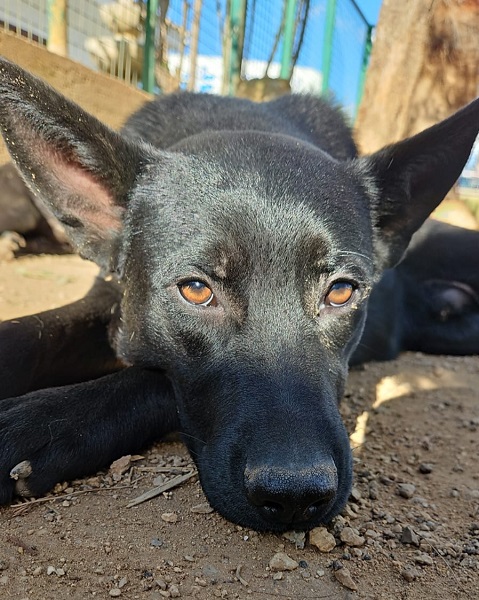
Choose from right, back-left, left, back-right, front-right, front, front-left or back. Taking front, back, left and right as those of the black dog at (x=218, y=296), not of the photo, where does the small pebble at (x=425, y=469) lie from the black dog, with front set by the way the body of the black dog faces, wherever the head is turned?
left

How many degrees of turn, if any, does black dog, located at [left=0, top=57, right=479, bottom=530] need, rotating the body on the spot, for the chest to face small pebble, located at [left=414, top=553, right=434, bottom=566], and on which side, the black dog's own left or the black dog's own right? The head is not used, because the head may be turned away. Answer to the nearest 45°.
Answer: approximately 45° to the black dog's own left

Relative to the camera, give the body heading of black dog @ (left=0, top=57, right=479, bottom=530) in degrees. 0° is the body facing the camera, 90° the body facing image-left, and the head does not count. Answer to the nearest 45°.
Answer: approximately 0°
